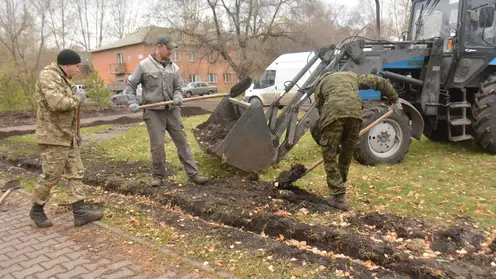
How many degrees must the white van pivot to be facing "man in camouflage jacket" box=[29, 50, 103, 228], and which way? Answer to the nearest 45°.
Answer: approximately 90° to its left

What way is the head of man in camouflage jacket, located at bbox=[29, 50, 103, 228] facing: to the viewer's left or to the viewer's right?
to the viewer's right

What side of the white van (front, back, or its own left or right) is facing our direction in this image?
left

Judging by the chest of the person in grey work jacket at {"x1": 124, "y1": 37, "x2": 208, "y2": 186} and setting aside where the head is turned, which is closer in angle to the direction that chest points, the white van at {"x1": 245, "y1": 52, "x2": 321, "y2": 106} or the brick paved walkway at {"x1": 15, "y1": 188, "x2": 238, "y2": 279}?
the brick paved walkway

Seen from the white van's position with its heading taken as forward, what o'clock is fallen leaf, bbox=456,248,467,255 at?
The fallen leaf is roughly at 9 o'clock from the white van.

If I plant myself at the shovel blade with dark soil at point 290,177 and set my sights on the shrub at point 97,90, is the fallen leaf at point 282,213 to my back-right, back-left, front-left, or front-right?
back-left
